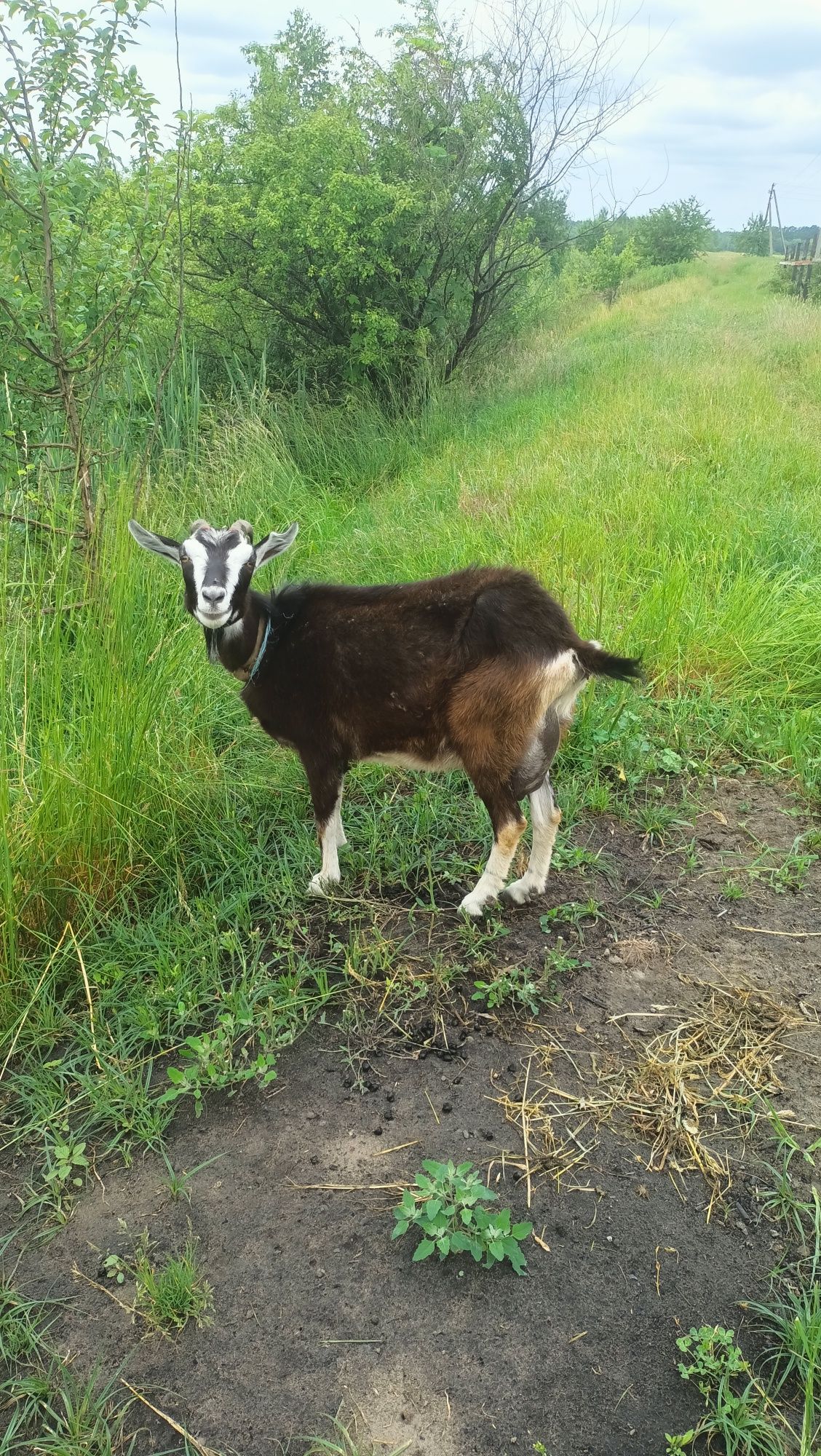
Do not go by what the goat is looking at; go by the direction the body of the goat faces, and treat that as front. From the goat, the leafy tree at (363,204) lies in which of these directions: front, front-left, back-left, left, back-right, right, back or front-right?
right

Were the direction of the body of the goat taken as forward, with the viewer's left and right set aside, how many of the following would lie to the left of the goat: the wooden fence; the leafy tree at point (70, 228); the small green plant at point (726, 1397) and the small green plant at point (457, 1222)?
2

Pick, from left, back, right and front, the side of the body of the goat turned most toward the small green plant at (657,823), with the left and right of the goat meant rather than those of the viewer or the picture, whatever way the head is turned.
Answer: back

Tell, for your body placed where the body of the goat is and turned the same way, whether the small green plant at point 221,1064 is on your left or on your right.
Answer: on your left

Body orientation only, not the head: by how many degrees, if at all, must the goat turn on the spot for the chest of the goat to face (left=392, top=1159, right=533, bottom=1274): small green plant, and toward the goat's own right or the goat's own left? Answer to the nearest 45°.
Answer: approximately 90° to the goat's own left

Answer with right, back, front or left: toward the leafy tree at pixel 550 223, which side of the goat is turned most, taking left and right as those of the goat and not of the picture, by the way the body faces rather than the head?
right

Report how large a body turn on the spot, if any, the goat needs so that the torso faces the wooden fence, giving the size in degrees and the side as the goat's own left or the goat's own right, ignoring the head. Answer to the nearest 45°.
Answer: approximately 135° to the goat's own right

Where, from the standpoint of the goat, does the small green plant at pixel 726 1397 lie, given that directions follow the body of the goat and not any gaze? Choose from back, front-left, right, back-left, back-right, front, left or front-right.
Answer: left

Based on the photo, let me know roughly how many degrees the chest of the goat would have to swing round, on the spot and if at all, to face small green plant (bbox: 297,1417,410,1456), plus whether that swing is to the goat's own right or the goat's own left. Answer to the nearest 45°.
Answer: approximately 90° to the goat's own left

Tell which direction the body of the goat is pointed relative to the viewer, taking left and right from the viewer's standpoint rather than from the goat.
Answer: facing to the left of the viewer

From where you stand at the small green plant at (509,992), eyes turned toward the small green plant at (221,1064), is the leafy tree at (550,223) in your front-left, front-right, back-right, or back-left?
back-right
